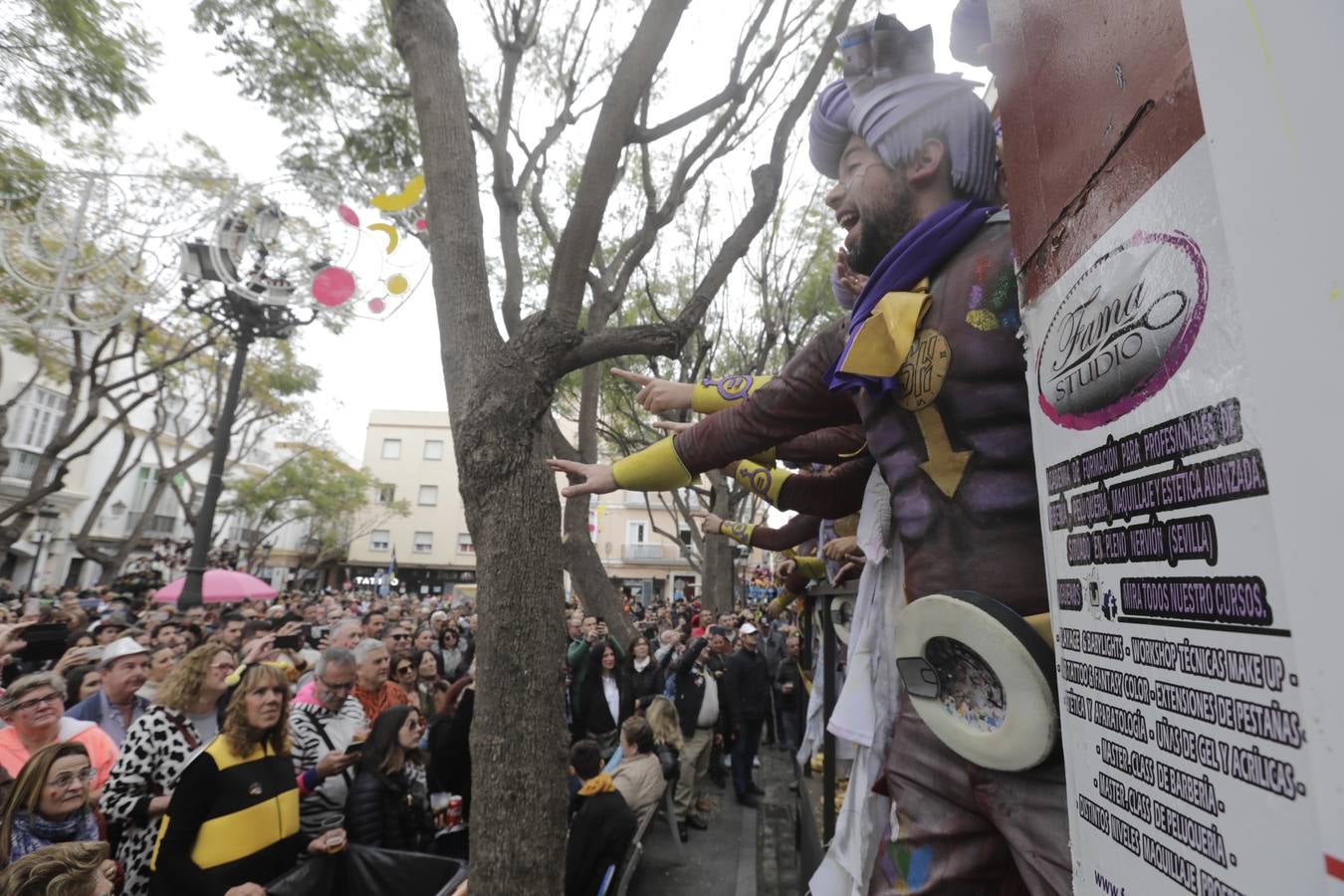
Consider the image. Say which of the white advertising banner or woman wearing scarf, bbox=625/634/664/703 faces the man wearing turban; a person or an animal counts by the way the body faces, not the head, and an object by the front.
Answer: the woman wearing scarf

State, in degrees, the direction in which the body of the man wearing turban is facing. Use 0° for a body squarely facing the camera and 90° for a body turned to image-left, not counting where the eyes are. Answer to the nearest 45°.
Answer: approximately 45°

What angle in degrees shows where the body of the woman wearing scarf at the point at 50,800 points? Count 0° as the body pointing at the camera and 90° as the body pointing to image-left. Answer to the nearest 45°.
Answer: approximately 315°

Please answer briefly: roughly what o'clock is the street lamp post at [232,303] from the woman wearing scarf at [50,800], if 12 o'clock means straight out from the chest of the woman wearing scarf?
The street lamp post is roughly at 8 o'clock from the woman wearing scarf.

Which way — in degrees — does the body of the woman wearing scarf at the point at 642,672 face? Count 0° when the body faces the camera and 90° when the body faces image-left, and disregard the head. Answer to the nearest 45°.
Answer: approximately 0°

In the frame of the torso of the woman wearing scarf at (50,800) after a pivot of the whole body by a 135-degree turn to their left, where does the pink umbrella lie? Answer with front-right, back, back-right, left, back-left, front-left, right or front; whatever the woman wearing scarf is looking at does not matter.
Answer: front

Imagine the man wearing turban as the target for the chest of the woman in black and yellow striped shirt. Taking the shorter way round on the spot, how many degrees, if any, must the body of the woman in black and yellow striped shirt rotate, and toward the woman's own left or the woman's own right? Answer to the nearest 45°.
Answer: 0° — they already face them

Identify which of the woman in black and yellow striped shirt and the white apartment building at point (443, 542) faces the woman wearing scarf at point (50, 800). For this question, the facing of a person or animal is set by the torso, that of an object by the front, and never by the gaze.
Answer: the white apartment building

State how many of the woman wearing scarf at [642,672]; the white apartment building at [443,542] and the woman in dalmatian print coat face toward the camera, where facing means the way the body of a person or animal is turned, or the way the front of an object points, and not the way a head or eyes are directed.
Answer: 2

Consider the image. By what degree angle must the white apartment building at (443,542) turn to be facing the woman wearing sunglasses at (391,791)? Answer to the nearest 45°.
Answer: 0° — it already faces them

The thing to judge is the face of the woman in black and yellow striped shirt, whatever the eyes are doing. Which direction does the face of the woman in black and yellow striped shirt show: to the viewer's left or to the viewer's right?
to the viewer's right

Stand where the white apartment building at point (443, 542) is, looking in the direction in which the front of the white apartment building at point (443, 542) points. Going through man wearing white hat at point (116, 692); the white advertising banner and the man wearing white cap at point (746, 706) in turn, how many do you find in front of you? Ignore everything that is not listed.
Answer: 3

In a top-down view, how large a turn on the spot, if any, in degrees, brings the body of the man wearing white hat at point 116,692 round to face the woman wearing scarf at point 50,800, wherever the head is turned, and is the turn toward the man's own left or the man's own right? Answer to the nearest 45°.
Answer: approximately 45° to the man's own right
